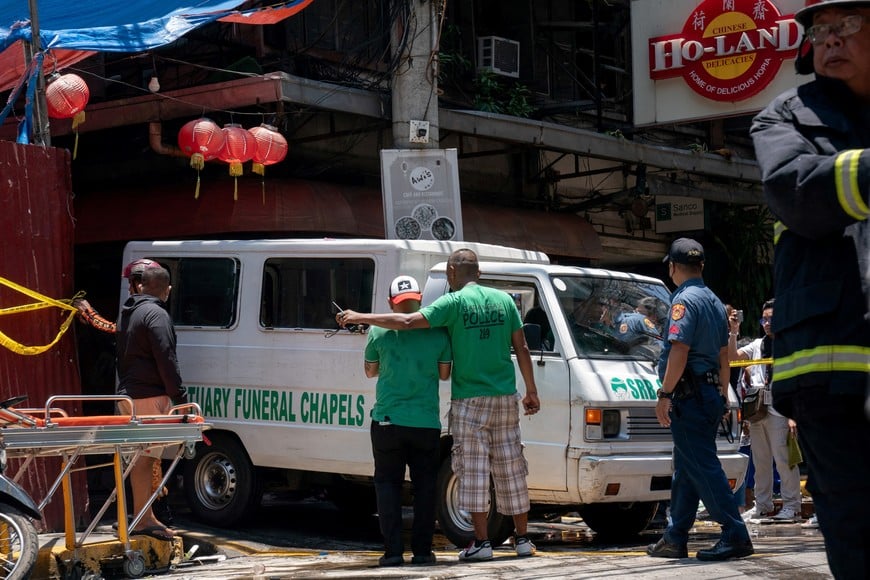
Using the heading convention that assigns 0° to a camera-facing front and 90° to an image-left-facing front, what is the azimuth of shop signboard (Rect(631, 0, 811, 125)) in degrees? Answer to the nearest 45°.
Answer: approximately 45°

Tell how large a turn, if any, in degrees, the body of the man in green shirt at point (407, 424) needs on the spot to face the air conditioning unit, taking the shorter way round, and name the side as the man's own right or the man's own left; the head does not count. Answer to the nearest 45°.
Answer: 0° — they already face it

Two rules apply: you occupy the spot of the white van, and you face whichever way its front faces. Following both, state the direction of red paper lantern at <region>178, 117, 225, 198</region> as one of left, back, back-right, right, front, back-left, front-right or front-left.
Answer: back

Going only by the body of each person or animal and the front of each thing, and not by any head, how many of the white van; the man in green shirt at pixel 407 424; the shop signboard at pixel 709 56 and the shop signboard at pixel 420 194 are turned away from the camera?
1

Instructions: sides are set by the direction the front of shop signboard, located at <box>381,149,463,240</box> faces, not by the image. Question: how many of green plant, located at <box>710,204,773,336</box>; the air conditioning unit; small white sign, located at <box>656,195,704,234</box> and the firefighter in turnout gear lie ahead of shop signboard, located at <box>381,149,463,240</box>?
1

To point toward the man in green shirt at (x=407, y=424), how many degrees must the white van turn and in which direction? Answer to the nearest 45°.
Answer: approximately 45° to its right

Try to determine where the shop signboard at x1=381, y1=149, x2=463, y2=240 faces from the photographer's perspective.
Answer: facing the viewer

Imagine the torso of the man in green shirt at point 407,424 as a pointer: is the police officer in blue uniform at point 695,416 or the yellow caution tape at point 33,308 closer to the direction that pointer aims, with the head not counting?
the yellow caution tape

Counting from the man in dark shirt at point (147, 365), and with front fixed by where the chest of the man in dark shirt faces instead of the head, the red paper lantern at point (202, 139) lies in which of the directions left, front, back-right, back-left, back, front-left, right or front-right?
front-left

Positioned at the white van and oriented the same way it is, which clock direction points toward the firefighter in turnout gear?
The firefighter in turnout gear is roughly at 1 o'clock from the white van.

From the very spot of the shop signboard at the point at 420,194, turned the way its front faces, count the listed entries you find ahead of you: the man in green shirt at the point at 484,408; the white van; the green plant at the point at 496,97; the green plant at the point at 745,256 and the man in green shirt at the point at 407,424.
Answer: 3

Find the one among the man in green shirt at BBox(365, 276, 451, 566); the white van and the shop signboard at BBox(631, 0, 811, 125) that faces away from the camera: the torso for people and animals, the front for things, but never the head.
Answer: the man in green shirt

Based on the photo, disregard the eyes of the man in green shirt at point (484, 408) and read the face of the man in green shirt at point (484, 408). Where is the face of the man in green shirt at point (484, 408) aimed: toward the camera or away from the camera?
away from the camera

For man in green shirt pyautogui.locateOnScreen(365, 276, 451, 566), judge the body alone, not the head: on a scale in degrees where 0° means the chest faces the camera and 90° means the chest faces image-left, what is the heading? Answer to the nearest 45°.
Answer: approximately 180°

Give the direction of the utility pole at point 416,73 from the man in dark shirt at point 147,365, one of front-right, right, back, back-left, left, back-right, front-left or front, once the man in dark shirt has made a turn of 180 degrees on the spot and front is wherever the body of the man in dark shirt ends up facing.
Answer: back

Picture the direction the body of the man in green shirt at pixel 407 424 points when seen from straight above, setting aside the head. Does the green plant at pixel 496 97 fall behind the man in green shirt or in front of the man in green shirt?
in front

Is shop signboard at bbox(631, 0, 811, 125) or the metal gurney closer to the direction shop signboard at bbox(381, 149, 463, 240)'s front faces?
the metal gurney

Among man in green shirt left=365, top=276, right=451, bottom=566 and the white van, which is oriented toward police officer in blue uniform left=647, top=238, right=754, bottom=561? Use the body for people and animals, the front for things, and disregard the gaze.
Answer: the white van

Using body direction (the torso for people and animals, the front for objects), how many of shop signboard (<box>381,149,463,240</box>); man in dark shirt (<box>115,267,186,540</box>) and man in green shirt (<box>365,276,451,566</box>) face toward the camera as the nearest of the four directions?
1
